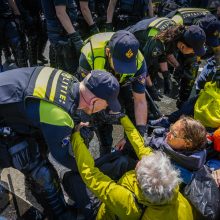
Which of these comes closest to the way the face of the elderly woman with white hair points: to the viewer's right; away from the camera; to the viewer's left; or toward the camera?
away from the camera

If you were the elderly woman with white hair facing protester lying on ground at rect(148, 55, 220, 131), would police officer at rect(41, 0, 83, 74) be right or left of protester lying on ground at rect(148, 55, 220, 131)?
left

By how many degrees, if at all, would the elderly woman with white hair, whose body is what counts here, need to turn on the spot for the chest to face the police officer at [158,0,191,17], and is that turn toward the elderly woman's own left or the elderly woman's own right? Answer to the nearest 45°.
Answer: approximately 45° to the elderly woman's own right

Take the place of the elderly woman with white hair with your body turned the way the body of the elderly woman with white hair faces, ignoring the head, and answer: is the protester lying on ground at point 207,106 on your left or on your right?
on your right

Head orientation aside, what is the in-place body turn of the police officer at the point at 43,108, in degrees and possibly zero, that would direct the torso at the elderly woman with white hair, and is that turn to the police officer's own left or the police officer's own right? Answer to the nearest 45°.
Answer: approximately 45° to the police officer's own right

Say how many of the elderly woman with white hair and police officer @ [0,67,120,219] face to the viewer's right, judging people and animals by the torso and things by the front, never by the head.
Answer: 1

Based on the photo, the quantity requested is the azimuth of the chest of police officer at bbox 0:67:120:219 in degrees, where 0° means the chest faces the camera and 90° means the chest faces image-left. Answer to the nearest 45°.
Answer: approximately 270°

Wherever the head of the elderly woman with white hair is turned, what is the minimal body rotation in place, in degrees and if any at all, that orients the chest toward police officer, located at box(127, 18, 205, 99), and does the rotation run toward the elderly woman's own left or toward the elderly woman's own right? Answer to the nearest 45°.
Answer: approximately 45° to the elderly woman's own right

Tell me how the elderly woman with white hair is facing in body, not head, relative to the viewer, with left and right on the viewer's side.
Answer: facing away from the viewer and to the left of the viewer
